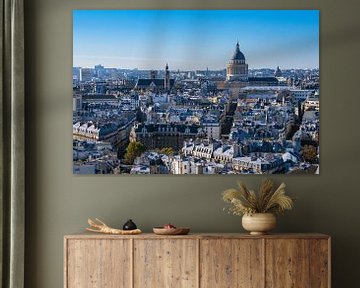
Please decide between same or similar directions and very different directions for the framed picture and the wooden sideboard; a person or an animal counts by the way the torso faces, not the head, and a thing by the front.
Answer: same or similar directions

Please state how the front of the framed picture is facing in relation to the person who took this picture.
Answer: facing the viewer

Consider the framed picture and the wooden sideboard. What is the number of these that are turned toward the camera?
2

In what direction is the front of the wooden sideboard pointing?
toward the camera
